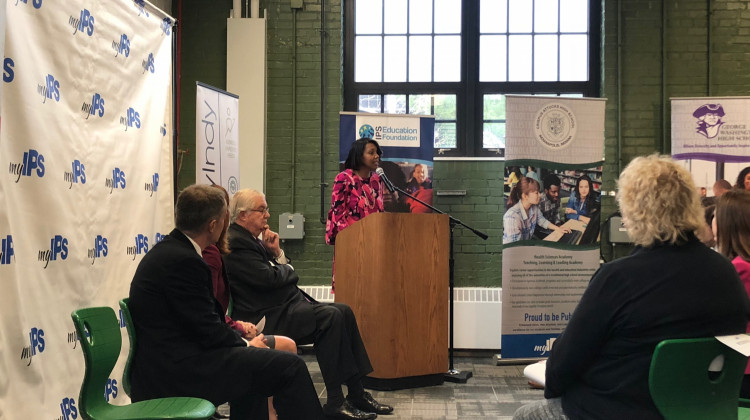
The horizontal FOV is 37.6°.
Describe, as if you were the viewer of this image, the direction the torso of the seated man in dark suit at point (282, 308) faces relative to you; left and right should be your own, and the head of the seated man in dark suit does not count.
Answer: facing to the right of the viewer

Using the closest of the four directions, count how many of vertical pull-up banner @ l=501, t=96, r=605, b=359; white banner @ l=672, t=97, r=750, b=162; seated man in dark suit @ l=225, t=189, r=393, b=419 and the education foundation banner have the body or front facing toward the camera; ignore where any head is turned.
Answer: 3

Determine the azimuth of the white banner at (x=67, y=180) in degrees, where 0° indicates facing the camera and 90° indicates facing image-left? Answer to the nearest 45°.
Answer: approximately 315°

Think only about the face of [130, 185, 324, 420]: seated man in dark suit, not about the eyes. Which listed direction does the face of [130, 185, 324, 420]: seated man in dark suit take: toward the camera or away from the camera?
away from the camera

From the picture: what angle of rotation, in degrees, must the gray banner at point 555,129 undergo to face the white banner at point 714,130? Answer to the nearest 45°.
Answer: approximately 135° to its left

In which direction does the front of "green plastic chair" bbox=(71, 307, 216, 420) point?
to the viewer's right

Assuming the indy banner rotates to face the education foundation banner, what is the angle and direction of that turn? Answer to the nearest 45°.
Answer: approximately 90° to its left

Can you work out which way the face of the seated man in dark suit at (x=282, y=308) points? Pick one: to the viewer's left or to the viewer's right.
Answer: to the viewer's right

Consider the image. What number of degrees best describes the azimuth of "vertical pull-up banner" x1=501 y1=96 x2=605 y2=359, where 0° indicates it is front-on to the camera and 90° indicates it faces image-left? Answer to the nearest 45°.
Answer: approximately 0°

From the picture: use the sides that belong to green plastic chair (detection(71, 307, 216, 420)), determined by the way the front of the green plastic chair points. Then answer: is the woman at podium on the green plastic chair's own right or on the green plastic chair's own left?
on the green plastic chair's own left

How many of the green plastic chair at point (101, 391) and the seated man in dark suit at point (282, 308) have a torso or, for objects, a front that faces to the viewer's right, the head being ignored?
2

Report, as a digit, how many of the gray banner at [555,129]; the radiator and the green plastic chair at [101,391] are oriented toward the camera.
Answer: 2
